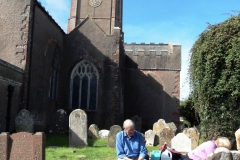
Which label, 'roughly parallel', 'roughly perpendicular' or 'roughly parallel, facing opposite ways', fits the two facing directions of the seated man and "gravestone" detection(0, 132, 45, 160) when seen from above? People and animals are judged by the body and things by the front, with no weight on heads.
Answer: roughly parallel

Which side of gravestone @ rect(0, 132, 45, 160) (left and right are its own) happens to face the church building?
back

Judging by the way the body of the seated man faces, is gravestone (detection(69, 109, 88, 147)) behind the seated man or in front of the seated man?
behind

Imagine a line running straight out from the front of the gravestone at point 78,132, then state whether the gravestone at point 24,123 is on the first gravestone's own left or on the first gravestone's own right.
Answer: on the first gravestone's own right

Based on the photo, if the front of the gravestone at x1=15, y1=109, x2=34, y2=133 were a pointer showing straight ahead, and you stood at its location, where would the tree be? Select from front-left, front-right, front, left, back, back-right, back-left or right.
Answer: front-left

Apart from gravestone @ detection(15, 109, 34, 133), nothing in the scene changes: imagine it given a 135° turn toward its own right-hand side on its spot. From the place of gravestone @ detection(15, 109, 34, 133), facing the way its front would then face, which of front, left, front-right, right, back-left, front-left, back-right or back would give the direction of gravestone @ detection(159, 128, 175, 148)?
back-right

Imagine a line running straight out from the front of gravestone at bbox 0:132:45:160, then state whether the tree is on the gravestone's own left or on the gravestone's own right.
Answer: on the gravestone's own left

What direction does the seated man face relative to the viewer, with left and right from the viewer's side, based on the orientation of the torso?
facing the viewer

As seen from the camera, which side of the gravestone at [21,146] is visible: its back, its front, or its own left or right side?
front

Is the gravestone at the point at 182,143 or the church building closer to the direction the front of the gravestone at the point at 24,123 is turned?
the gravestone

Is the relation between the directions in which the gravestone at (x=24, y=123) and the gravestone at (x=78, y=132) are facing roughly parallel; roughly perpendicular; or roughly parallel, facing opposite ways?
roughly parallel

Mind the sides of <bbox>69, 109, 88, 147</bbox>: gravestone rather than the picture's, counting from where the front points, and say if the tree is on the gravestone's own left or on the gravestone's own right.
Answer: on the gravestone's own left

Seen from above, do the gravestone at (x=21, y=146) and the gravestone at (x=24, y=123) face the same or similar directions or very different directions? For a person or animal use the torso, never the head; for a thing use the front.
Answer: same or similar directions
